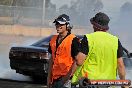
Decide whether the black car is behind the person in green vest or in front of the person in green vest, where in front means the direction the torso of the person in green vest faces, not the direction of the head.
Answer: in front

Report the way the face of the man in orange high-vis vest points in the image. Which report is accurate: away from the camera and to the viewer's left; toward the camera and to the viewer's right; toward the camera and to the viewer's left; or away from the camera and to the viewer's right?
toward the camera and to the viewer's left

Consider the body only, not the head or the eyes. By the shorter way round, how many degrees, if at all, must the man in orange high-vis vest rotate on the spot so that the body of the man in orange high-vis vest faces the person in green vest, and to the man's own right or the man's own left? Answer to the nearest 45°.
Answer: approximately 90° to the man's own left

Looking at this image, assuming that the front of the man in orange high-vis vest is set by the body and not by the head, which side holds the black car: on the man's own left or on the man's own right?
on the man's own right

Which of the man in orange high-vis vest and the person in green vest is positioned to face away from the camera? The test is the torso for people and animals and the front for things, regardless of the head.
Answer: the person in green vest

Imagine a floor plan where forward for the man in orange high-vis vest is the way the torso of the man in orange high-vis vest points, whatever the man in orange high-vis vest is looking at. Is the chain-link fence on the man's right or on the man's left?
on the man's right

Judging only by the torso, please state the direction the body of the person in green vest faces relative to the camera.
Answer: away from the camera

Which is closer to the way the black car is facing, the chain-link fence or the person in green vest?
the chain-link fence

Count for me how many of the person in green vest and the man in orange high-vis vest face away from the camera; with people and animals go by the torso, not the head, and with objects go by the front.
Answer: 1
